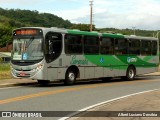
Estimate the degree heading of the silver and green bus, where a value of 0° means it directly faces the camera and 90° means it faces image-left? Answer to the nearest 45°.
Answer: approximately 45°
